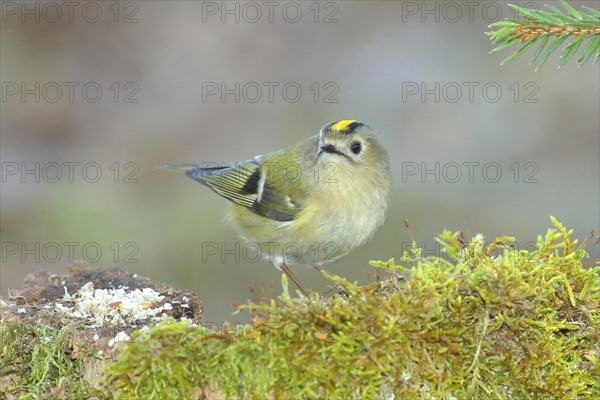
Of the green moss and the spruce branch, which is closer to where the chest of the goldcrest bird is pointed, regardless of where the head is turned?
the spruce branch

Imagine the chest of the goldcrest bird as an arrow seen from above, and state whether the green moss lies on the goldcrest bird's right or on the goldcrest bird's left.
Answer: on the goldcrest bird's right

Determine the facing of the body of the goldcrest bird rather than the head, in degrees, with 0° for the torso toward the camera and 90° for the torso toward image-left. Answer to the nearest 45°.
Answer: approximately 315°

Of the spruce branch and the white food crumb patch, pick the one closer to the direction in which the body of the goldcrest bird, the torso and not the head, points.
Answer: the spruce branch

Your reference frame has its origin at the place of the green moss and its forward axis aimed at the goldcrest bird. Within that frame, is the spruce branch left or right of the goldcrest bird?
right
